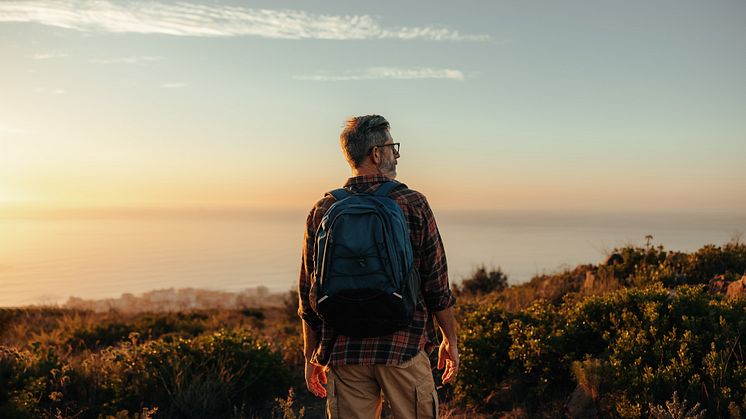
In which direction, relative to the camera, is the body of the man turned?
away from the camera

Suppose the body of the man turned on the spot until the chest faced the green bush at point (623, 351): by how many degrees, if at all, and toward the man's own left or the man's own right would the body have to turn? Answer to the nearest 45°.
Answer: approximately 45° to the man's own right

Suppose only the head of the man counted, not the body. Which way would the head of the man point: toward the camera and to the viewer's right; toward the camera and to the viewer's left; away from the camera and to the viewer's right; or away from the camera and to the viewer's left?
away from the camera and to the viewer's right

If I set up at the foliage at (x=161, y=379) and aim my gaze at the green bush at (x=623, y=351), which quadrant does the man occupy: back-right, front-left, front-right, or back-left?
front-right

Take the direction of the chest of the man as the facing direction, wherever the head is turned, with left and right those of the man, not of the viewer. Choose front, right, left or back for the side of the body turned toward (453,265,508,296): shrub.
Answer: front

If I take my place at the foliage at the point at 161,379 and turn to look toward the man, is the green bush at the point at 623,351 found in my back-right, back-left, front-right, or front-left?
front-left

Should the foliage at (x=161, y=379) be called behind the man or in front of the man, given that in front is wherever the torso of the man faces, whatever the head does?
in front
